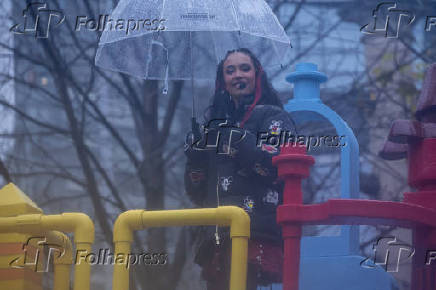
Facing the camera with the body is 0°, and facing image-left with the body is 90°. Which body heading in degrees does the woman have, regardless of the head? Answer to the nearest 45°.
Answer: approximately 45°

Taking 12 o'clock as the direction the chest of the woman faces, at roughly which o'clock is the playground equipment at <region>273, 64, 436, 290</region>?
The playground equipment is roughly at 9 o'clock from the woman.

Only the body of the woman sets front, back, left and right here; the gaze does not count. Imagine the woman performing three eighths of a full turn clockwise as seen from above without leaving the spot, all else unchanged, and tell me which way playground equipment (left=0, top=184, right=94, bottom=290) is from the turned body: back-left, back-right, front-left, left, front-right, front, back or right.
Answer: left

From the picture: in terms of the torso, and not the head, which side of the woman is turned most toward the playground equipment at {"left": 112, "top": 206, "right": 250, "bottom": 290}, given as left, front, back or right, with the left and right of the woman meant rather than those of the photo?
front
